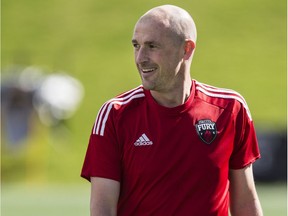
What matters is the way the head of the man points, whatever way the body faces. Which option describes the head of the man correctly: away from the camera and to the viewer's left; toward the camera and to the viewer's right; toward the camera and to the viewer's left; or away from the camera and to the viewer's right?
toward the camera and to the viewer's left

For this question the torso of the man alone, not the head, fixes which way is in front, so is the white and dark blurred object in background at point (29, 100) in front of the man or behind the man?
behind

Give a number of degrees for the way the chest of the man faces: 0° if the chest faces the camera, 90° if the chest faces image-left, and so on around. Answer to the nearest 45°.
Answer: approximately 0°
